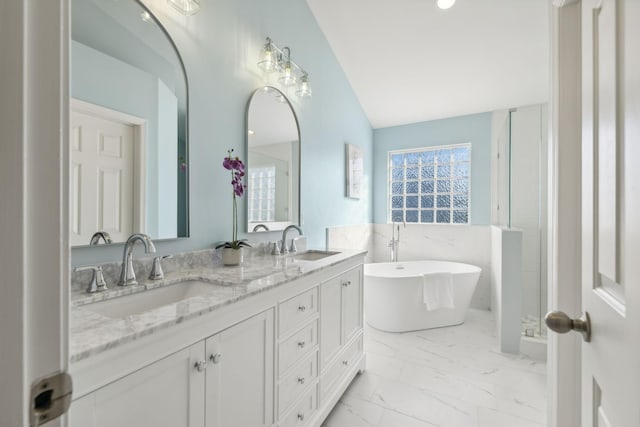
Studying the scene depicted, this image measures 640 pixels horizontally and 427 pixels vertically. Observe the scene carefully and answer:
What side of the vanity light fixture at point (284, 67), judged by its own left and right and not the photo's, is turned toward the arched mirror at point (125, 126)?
right

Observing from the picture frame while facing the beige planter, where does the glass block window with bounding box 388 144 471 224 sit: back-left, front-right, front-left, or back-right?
back-left

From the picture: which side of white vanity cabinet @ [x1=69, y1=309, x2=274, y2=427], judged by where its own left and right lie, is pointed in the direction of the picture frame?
left

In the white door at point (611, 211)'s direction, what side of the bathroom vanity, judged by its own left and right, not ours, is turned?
front

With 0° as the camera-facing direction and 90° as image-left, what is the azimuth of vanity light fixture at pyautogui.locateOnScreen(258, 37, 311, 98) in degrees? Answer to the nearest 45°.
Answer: approximately 315°

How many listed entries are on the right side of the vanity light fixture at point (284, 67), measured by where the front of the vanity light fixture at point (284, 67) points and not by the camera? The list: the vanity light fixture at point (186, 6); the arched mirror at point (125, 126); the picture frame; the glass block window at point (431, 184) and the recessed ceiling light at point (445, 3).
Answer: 2

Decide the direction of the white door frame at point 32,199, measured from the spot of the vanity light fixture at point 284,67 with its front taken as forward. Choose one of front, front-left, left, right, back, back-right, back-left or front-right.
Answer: front-right
